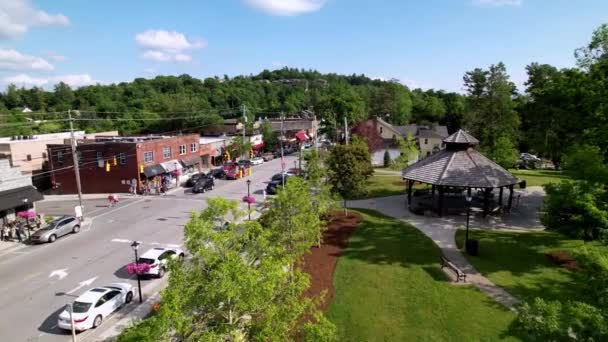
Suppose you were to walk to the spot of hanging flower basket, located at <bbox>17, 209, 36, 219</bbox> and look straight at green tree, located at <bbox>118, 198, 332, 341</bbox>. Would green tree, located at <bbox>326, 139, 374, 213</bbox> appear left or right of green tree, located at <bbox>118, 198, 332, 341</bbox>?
left

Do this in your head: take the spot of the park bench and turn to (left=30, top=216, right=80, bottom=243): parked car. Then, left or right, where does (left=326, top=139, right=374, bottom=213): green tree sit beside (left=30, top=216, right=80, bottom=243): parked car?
right

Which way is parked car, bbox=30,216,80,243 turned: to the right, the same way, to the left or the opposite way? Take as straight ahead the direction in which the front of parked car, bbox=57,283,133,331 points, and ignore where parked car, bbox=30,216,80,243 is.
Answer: the opposite way

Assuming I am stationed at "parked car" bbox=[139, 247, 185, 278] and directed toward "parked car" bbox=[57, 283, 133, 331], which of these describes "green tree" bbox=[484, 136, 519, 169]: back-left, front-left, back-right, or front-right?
back-left

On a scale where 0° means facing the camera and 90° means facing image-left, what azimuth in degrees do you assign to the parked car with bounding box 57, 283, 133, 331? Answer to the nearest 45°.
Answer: approximately 225°

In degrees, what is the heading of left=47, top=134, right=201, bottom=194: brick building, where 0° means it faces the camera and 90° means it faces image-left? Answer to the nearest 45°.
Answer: approximately 315°

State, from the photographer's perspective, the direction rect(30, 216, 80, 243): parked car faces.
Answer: facing the viewer and to the left of the viewer

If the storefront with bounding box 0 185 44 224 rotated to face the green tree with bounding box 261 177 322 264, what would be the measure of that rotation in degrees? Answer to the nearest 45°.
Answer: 0° — it already faces it

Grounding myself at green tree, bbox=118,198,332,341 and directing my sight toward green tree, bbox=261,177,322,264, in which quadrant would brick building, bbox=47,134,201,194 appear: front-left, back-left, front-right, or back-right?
front-left

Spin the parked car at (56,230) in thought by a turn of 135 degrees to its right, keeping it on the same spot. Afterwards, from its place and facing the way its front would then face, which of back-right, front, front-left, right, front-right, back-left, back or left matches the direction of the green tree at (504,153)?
right

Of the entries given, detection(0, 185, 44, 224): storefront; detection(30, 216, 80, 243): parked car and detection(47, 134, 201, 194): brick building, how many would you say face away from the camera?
0

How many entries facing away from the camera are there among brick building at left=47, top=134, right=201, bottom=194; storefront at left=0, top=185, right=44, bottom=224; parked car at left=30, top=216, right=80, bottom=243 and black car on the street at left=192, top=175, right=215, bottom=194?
0

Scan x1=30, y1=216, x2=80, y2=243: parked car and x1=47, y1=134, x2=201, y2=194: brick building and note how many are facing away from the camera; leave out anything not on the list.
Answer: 0

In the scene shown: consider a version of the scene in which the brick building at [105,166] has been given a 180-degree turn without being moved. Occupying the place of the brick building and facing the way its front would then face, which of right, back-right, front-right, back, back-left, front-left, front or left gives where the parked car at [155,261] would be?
back-left

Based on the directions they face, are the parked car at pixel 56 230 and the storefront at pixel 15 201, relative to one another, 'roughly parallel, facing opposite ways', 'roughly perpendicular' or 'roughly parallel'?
roughly perpendicular

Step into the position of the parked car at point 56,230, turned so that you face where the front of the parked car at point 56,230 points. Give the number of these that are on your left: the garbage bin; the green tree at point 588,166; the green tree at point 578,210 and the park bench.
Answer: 4
